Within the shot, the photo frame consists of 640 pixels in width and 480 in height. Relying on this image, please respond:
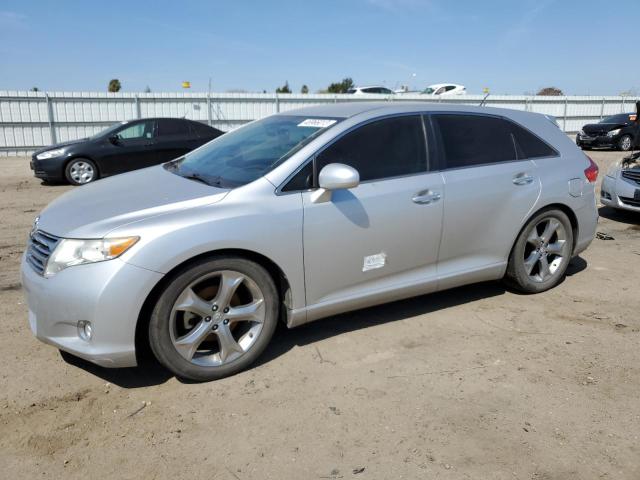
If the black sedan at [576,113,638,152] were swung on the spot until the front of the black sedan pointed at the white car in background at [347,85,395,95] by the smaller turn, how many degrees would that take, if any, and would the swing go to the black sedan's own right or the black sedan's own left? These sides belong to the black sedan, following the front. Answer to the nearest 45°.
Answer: approximately 90° to the black sedan's own right

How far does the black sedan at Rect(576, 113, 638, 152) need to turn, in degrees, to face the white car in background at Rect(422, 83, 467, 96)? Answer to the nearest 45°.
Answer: approximately 90° to its right

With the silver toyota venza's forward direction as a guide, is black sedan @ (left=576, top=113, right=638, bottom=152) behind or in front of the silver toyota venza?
behind

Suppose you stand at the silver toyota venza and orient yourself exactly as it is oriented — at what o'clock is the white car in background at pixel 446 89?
The white car in background is roughly at 5 o'clock from the silver toyota venza.

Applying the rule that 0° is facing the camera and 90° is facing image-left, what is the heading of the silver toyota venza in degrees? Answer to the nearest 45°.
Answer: approximately 45°

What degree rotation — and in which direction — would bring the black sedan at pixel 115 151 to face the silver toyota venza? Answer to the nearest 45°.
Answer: approximately 90° to its left

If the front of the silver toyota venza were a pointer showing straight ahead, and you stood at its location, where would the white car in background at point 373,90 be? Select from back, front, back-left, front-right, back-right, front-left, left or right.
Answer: back-right

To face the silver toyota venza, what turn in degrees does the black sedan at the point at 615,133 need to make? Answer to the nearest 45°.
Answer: approximately 45° to its left

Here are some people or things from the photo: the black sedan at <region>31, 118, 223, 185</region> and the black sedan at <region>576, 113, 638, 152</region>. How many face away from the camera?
0

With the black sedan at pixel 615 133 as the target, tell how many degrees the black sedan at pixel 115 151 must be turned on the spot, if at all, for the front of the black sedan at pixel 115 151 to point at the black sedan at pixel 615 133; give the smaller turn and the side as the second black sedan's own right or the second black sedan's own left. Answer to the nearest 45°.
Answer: approximately 180°

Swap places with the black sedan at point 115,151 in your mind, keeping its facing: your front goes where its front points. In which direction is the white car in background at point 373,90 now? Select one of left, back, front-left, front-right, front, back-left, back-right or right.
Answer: back-right

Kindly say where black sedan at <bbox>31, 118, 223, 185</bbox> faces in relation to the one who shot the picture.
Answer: facing to the left of the viewer

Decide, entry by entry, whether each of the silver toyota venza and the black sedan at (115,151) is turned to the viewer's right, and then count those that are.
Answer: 0

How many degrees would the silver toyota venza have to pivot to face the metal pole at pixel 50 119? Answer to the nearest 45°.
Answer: approximately 90° to its right
